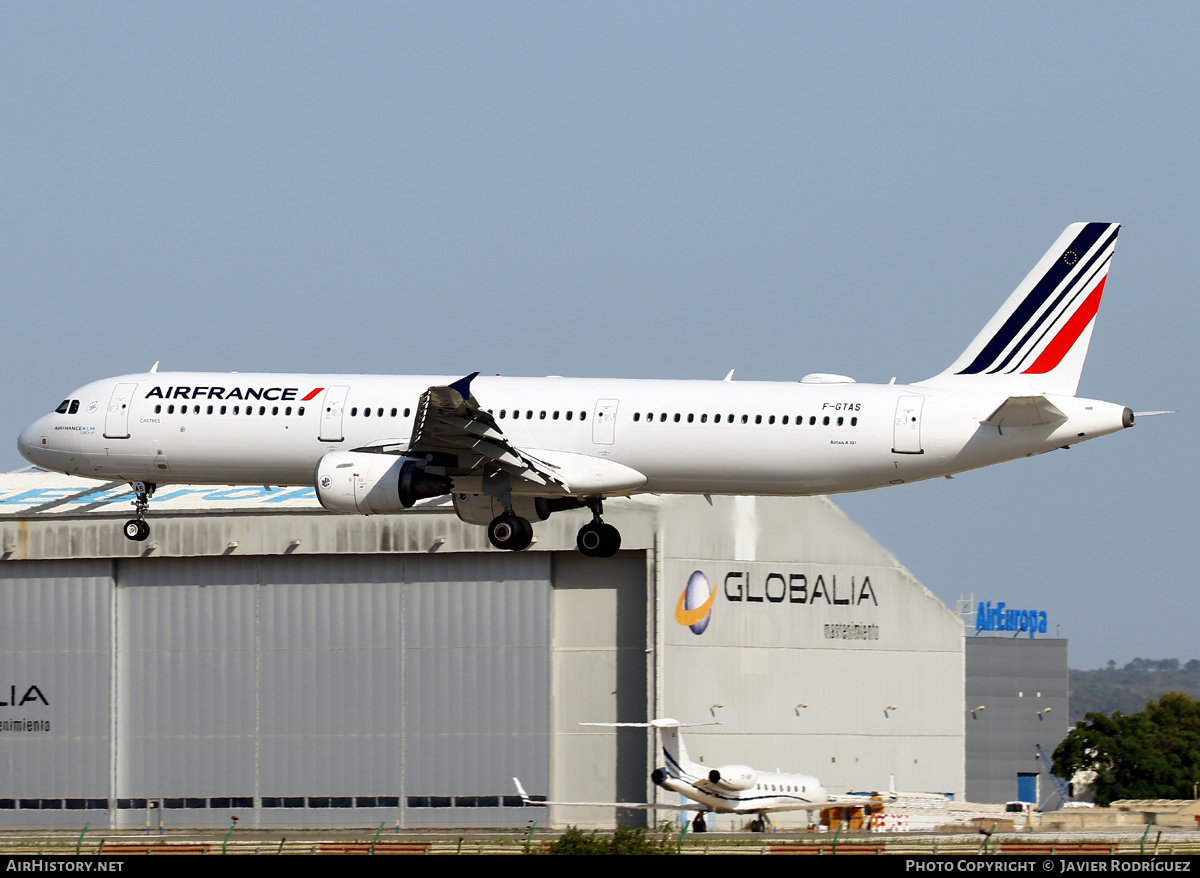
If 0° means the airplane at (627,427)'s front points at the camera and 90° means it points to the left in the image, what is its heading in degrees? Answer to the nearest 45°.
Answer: approximately 90°
